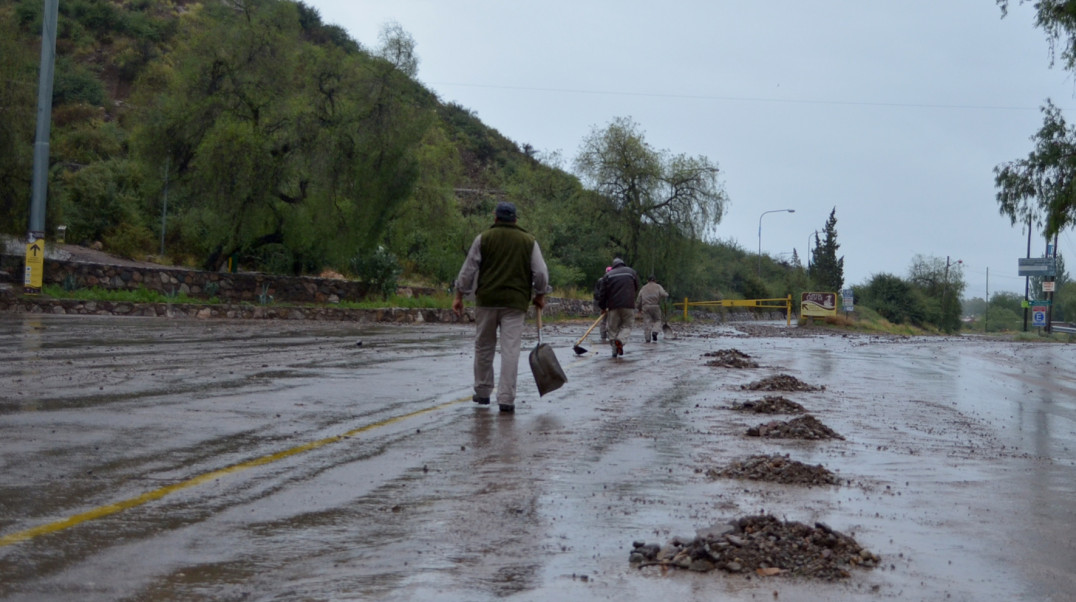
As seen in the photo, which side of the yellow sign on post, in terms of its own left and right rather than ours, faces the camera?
front

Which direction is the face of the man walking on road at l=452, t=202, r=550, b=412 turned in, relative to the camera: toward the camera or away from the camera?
away from the camera

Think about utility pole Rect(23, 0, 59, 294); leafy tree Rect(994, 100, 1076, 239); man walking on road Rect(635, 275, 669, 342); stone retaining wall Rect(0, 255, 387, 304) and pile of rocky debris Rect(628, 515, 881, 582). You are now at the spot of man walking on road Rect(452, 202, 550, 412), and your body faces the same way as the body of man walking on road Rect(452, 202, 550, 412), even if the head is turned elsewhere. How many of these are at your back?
1

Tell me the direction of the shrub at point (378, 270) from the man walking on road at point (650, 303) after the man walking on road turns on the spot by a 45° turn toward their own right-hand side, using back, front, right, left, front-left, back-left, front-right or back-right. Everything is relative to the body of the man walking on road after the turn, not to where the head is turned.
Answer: left

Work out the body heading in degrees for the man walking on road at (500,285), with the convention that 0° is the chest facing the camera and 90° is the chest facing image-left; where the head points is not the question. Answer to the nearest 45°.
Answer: approximately 180°

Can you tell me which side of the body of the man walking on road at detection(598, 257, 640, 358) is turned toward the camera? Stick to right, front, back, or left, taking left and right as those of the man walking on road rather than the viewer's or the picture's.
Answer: back

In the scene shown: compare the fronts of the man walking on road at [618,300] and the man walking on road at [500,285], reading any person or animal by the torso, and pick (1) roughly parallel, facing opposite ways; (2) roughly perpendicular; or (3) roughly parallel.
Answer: roughly parallel

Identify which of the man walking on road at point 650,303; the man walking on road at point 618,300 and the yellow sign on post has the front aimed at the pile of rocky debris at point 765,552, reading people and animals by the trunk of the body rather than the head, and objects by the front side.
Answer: the yellow sign on post

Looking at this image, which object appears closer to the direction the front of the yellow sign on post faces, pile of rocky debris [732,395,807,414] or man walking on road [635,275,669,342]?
the pile of rocky debris

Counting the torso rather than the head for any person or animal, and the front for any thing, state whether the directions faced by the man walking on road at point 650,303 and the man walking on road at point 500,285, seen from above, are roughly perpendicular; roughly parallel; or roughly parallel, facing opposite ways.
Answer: roughly parallel

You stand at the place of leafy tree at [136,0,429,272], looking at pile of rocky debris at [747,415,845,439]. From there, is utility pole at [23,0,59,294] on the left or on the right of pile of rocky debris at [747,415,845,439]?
right

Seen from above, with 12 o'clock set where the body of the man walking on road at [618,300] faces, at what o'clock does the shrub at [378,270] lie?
The shrub is roughly at 11 o'clock from the man walking on road.

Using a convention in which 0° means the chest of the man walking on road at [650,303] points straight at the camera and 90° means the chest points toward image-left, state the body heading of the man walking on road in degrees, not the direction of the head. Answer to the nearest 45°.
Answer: approximately 180°

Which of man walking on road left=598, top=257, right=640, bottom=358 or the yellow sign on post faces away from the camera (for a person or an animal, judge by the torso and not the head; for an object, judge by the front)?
the man walking on road

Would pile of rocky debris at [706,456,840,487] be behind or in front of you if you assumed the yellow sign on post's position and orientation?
in front
